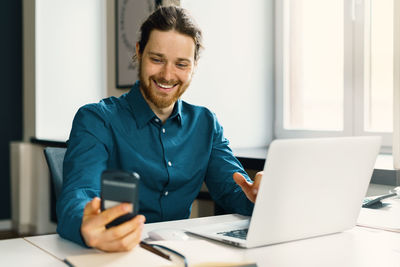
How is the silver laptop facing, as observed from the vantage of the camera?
facing away from the viewer and to the left of the viewer

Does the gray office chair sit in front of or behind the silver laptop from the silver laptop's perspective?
in front

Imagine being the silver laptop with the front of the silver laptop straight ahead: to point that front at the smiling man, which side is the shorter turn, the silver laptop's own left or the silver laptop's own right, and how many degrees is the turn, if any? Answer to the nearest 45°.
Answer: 0° — it already faces them
